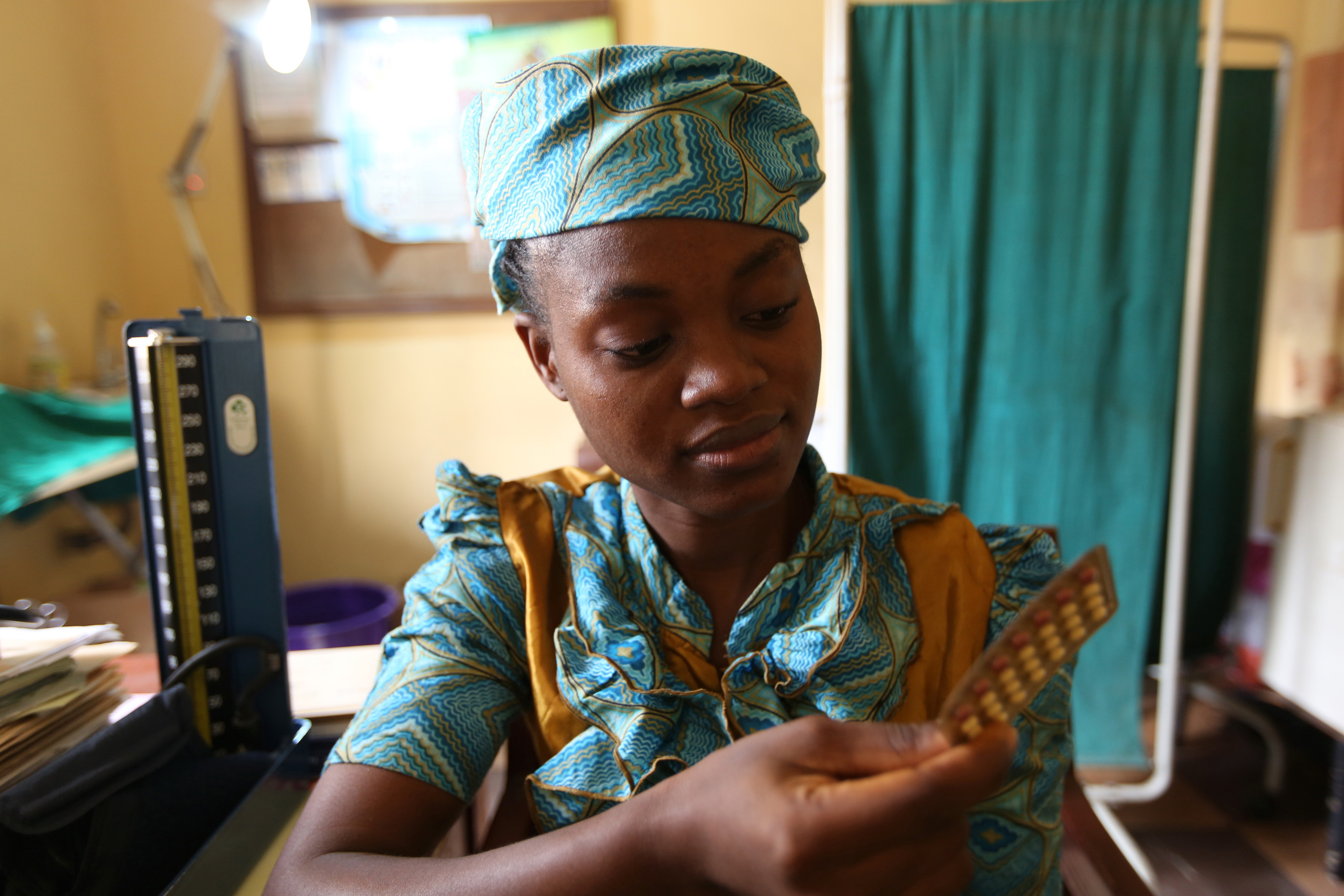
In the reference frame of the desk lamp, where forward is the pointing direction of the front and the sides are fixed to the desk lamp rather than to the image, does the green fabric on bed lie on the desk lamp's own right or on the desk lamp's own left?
on the desk lamp's own right

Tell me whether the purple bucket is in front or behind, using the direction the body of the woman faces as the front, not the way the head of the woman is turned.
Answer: behind

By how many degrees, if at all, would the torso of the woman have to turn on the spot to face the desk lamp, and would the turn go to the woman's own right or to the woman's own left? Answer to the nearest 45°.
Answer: approximately 135° to the woman's own right

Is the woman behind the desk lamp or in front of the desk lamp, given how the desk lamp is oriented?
in front

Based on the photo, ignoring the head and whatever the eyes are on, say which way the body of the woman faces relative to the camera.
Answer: toward the camera

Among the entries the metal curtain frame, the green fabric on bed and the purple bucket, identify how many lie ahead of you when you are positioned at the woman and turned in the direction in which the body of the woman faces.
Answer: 0

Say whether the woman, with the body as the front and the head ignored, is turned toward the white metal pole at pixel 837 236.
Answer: no

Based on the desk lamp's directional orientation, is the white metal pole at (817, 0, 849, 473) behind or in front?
in front

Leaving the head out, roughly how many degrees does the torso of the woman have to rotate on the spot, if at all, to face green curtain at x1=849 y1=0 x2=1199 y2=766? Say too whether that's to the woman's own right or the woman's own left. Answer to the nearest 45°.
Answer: approximately 135° to the woman's own left

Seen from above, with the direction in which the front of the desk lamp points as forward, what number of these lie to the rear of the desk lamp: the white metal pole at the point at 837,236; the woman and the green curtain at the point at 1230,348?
0

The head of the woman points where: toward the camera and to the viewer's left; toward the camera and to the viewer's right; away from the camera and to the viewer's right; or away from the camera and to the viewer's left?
toward the camera and to the viewer's right

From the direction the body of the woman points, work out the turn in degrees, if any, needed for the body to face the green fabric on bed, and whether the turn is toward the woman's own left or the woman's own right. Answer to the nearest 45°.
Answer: approximately 135° to the woman's own right

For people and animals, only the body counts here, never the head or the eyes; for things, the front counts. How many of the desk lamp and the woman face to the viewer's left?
0

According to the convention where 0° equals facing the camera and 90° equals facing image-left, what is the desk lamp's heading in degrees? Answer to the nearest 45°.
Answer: approximately 315°

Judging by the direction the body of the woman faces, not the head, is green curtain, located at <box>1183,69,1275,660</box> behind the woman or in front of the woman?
behind
